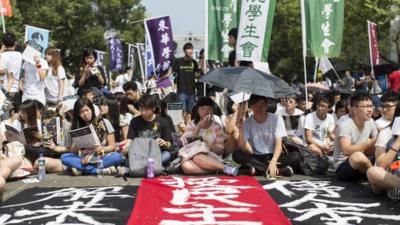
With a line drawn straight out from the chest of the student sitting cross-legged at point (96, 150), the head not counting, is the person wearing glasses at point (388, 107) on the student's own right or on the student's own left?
on the student's own left

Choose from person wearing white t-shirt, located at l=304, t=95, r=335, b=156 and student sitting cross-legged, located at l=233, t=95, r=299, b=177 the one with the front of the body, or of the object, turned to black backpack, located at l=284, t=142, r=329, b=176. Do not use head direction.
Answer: the person wearing white t-shirt

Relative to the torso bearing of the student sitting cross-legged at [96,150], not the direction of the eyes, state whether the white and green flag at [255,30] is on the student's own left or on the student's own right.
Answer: on the student's own left

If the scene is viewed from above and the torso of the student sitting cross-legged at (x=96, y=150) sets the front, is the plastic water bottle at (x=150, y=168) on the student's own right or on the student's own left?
on the student's own left

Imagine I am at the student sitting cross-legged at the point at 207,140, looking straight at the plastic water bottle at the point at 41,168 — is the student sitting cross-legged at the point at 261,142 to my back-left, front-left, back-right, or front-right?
back-left

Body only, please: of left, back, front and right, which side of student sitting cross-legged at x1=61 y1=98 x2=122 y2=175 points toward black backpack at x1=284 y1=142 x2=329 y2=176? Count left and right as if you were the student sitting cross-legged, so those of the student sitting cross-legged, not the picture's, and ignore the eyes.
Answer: left

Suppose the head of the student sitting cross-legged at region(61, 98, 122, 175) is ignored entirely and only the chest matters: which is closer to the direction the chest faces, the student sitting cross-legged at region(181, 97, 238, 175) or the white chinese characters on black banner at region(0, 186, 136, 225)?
the white chinese characters on black banner
